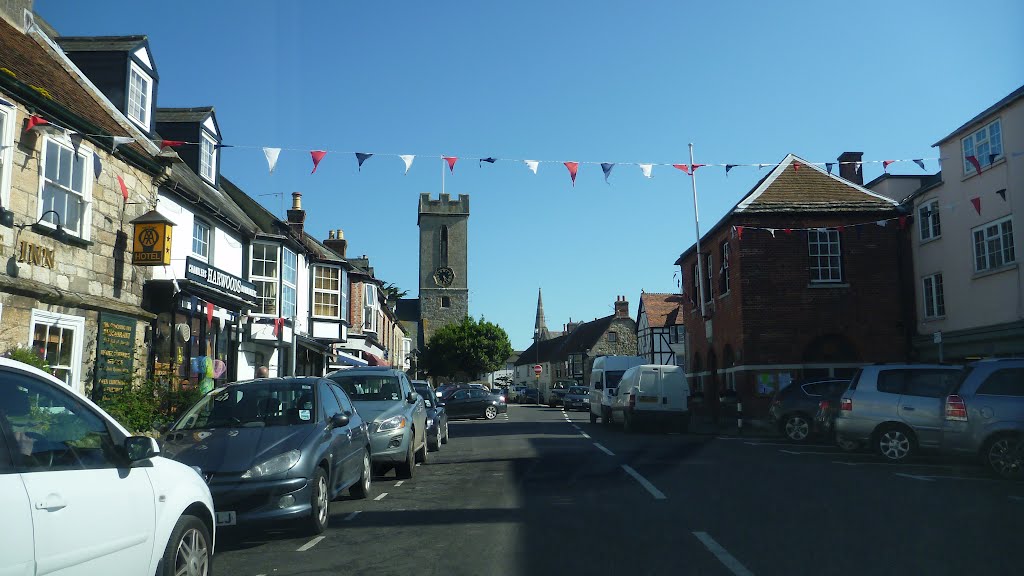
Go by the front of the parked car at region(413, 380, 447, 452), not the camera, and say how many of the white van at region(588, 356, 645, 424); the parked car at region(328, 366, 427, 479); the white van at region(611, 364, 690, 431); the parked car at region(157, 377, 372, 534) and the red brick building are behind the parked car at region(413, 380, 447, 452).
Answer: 3

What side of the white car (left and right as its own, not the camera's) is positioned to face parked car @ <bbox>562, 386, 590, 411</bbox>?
front

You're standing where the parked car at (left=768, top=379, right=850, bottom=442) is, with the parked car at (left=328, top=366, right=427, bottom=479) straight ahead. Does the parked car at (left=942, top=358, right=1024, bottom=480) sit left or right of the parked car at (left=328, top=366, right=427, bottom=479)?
left

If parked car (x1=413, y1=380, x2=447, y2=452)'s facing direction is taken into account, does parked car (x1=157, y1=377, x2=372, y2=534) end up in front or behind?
in front

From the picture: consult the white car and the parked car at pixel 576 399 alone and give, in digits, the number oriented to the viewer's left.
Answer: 0

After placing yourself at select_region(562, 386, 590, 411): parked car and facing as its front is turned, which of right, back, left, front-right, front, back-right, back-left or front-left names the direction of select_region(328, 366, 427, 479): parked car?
front

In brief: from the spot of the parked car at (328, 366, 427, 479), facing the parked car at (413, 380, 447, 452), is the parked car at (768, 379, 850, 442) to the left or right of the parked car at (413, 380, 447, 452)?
right

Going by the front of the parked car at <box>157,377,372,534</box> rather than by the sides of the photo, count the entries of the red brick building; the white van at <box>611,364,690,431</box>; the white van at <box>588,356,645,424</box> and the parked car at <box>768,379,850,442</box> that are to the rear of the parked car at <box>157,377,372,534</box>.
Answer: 4

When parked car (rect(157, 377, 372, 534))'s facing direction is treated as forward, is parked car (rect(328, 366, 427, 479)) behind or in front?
behind

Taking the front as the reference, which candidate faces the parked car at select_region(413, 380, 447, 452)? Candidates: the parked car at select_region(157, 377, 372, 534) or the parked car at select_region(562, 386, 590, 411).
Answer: the parked car at select_region(562, 386, 590, 411)

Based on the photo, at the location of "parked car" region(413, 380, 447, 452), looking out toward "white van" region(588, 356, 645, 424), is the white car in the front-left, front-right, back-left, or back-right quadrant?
back-right

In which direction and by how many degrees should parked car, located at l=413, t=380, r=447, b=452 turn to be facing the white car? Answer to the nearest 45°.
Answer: approximately 45° to its left

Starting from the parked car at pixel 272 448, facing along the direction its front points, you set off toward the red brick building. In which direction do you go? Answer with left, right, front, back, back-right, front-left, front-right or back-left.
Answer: back

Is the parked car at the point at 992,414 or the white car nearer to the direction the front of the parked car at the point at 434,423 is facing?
the white car

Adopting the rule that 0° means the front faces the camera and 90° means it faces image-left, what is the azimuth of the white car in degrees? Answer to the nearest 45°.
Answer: approximately 225°

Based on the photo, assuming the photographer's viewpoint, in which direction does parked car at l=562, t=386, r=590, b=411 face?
facing the viewer
